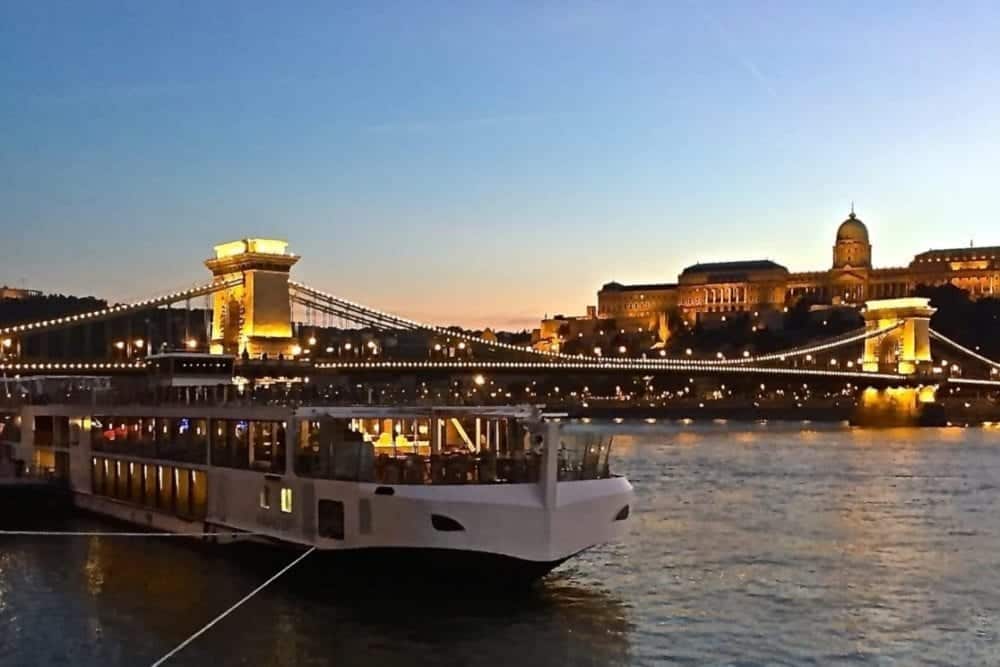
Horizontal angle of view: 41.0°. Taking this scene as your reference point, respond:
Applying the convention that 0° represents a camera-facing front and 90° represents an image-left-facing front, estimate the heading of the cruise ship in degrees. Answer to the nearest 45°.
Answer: approximately 315°

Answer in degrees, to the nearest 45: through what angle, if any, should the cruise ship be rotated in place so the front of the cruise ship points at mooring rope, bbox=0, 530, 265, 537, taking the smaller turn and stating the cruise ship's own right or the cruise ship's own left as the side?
approximately 180°
